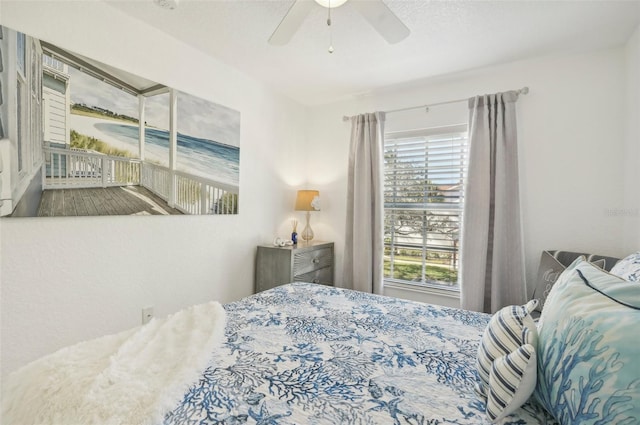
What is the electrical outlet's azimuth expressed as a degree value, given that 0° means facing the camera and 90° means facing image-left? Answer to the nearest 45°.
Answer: approximately 315°

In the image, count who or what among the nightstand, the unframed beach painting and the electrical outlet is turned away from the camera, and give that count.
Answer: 0

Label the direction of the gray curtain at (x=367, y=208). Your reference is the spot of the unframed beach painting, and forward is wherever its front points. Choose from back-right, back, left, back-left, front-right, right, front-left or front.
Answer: front-left

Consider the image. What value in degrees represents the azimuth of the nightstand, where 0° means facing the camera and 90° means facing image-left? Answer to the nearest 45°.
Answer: approximately 315°

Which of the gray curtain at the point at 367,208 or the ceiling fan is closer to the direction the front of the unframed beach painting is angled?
the ceiling fan

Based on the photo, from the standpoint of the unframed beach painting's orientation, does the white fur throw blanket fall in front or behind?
in front

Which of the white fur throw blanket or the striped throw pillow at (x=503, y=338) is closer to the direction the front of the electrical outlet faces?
the striped throw pillow

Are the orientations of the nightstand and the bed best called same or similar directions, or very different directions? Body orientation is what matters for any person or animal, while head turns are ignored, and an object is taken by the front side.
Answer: very different directions

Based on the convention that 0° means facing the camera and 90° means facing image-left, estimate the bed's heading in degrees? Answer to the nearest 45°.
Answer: approximately 135°

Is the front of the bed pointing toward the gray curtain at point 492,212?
no

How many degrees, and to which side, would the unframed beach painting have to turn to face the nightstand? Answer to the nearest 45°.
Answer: approximately 45° to its left

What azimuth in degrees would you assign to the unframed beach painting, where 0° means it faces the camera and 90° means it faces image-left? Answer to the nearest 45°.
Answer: approximately 315°

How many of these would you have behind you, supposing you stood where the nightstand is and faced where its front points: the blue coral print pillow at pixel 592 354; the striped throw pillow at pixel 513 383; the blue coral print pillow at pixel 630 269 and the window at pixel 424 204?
0

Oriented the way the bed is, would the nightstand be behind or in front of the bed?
in front

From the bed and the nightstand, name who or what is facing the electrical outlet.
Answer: the bed
